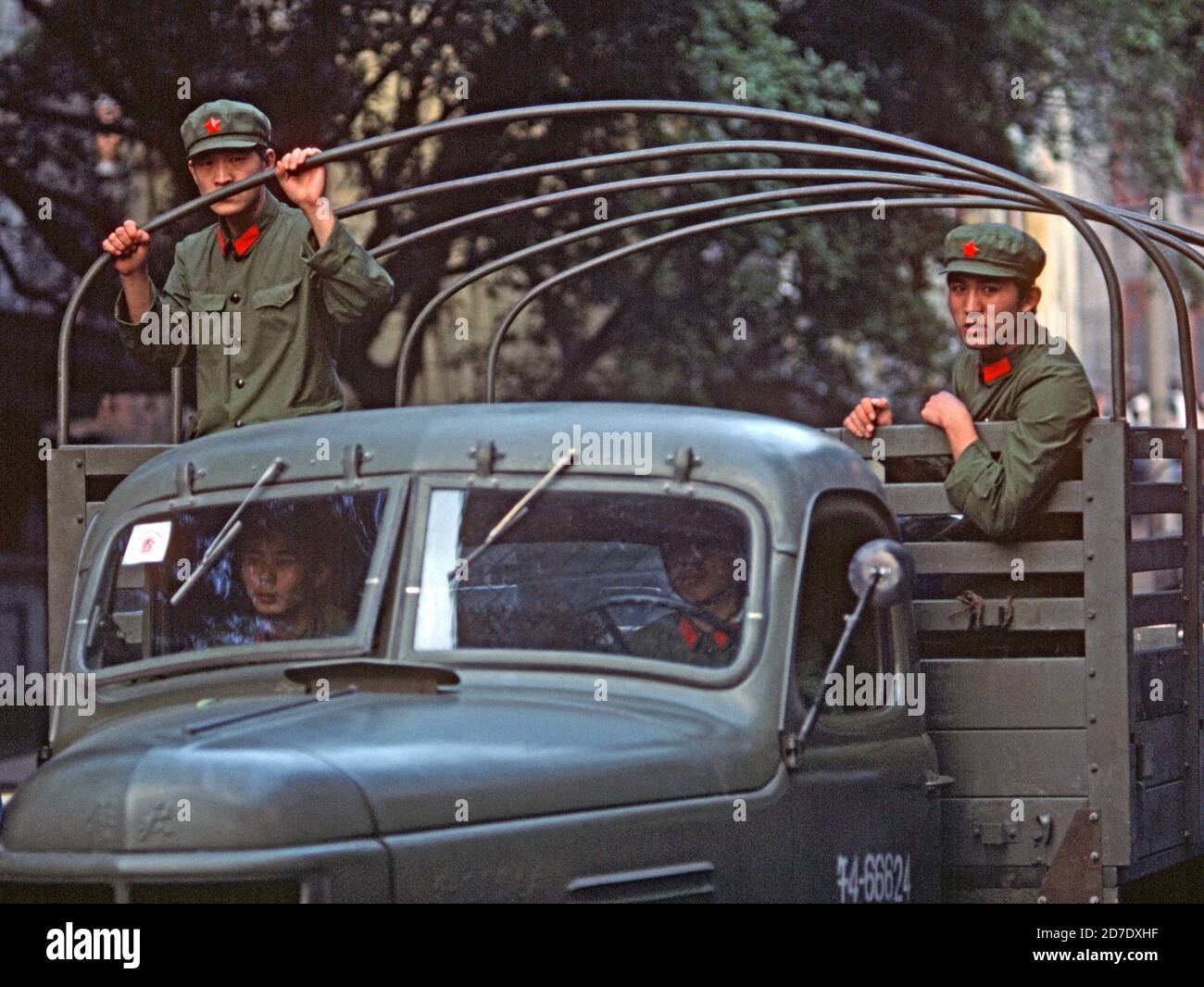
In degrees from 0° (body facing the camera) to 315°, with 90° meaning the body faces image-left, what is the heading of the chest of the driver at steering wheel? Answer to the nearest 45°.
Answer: approximately 45°

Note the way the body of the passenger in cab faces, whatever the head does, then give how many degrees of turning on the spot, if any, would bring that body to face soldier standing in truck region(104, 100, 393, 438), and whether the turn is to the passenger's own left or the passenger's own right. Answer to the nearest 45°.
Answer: approximately 135° to the passenger's own right

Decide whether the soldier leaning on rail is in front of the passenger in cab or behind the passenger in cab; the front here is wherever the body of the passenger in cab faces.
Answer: behind

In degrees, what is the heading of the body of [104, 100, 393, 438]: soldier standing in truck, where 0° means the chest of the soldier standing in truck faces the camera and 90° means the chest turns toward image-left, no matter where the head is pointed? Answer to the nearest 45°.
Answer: approximately 45°
